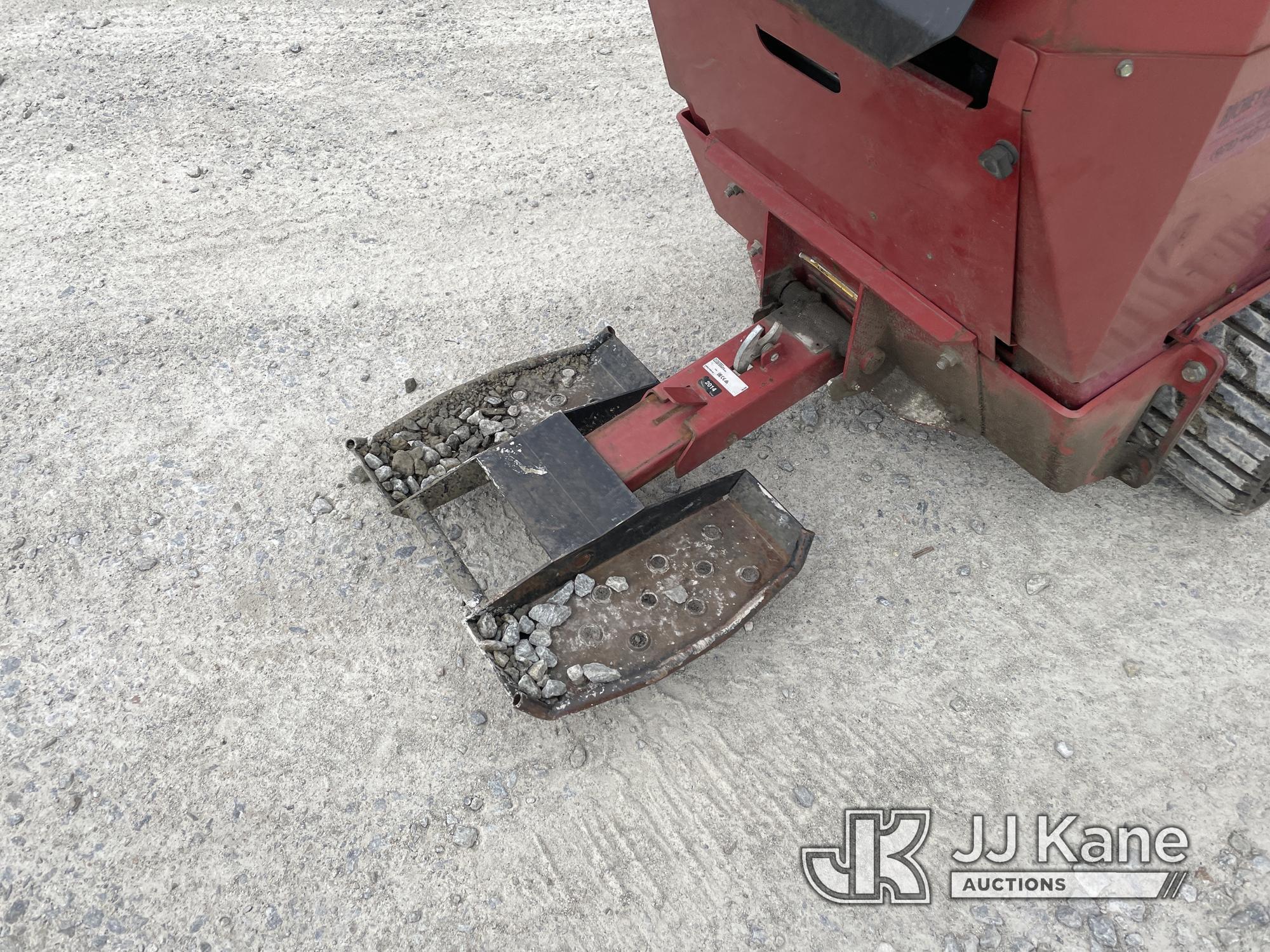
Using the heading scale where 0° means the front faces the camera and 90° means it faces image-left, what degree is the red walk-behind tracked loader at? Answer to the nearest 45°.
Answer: approximately 225°
